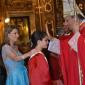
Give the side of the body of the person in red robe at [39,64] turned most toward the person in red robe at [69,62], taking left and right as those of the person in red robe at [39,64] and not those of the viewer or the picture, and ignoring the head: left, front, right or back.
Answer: front

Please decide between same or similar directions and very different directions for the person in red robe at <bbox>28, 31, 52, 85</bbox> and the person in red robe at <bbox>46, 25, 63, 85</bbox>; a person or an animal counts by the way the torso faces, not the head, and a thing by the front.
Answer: very different directions

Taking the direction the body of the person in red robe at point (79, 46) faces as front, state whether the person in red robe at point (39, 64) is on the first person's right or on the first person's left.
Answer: on the first person's right

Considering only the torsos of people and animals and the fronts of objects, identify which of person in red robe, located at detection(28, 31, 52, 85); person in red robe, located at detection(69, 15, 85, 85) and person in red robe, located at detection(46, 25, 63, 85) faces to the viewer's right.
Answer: person in red robe, located at detection(28, 31, 52, 85)

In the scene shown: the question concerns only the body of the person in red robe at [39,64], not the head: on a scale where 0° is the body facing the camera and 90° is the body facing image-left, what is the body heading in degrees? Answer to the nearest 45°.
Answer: approximately 270°

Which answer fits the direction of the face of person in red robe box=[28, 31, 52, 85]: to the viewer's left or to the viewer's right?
to the viewer's right

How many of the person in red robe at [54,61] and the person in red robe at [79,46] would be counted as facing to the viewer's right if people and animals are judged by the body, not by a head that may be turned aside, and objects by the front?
0
